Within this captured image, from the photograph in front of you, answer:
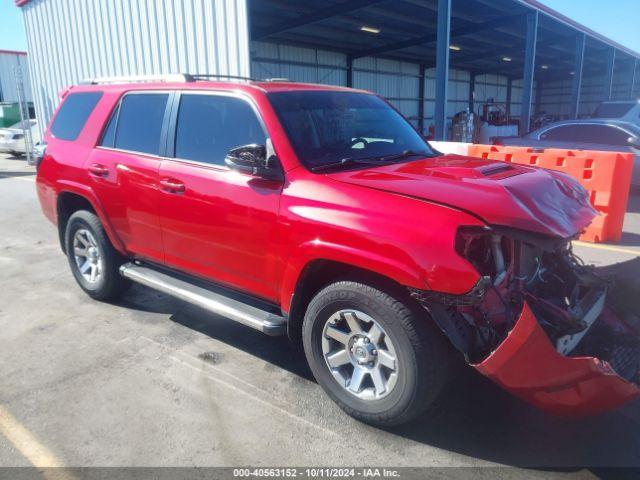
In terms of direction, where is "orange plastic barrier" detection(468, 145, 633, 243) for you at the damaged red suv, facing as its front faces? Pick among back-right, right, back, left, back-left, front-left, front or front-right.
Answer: left

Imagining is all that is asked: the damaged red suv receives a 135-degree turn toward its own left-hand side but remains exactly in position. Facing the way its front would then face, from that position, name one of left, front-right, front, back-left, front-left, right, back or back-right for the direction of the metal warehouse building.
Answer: front

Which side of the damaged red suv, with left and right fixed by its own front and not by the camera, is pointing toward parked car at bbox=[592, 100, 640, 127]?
left

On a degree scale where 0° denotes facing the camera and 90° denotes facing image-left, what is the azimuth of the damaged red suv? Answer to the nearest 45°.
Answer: approximately 315°

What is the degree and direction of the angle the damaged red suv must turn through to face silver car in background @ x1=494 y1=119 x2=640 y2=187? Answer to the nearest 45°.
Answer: approximately 90° to its left
